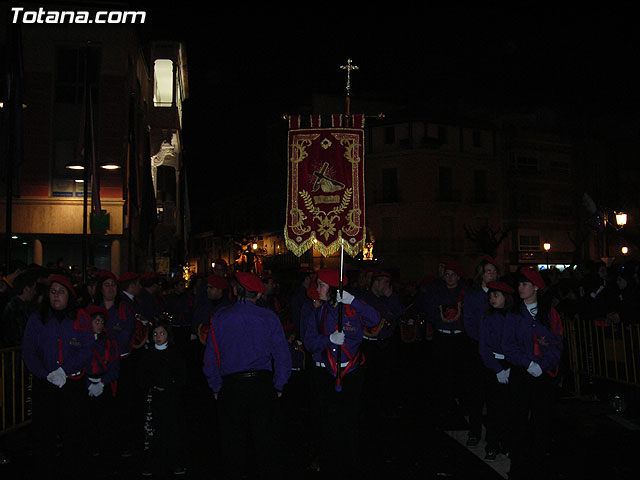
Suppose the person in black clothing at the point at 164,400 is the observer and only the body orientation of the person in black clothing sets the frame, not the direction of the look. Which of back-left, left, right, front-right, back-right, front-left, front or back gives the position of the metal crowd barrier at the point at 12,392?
back-right

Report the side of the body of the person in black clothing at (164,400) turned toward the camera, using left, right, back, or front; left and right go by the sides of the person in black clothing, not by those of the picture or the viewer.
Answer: front

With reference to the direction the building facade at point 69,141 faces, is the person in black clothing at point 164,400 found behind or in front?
in front

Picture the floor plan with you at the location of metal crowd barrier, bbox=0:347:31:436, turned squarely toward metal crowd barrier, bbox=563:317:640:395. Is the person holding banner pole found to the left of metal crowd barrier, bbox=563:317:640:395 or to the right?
right

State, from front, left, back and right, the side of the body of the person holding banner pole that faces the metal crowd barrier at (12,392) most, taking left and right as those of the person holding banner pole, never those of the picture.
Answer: right

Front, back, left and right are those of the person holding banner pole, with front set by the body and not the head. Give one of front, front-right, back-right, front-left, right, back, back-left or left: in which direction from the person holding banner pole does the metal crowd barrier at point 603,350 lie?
back-left

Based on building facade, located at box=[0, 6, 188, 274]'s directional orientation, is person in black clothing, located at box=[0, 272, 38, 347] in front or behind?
in front

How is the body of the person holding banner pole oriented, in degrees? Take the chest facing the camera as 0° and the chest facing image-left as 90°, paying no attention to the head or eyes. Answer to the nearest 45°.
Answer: approximately 0°
